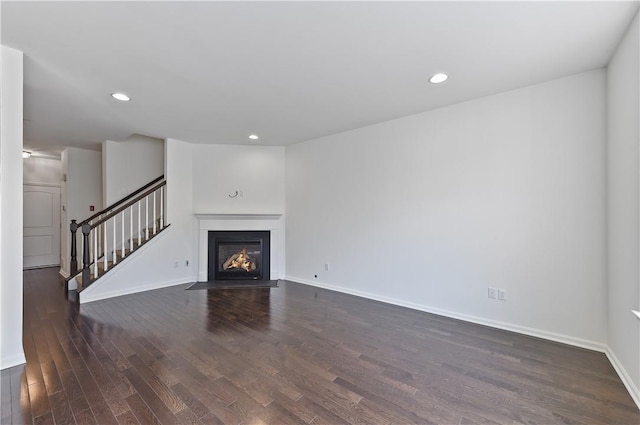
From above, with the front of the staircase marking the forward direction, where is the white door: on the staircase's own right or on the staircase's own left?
on the staircase's own right

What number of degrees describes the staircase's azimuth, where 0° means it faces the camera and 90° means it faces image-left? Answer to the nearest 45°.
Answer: approximately 45°

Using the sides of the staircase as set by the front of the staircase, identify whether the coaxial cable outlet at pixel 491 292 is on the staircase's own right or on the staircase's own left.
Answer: on the staircase's own left

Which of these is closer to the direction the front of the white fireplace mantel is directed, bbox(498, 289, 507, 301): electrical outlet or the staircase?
the electrical outlet

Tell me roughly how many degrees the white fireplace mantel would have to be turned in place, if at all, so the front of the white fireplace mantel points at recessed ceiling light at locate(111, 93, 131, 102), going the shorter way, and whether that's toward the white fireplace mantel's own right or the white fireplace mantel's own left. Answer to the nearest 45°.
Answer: approximately 45° to the white fireplace mantel's own right

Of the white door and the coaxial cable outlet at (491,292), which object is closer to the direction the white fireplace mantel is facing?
the coaxial cable outlet

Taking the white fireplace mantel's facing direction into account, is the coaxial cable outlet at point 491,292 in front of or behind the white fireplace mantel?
in front

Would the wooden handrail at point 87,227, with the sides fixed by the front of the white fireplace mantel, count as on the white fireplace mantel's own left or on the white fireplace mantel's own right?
on the white fireplace mantel's own right

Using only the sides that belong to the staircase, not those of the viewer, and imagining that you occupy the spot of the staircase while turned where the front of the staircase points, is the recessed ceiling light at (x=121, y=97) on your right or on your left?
on your left

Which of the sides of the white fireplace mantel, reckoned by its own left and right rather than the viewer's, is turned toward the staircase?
right
